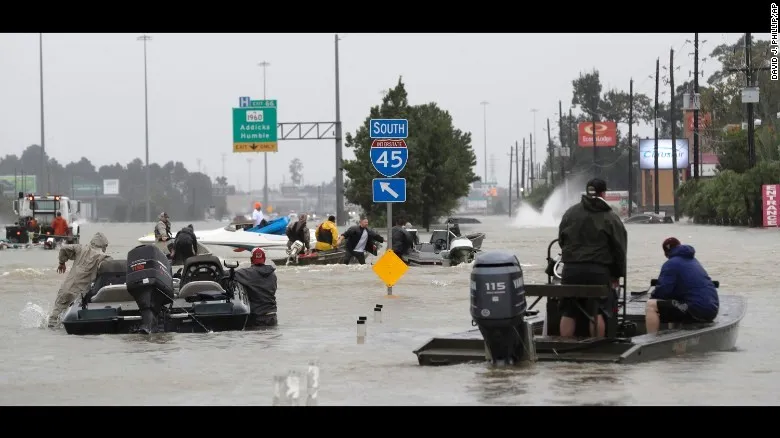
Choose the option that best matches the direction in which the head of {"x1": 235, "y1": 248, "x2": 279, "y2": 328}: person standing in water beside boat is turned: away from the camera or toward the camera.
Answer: away from the camera

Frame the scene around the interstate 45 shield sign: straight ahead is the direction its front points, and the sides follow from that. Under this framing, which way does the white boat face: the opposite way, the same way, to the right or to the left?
to the right

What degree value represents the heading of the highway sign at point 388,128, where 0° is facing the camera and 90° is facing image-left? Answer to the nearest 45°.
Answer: approximately 0°

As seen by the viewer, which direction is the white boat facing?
to the viewer's left

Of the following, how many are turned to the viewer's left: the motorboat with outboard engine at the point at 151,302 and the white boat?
1

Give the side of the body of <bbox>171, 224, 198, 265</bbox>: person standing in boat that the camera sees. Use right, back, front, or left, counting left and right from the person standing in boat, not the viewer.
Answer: back

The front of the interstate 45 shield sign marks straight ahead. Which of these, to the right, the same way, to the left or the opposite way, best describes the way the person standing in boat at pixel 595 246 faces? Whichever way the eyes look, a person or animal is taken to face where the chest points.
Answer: the opposite way

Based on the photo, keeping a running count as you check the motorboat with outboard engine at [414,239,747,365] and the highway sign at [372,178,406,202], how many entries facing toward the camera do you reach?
1

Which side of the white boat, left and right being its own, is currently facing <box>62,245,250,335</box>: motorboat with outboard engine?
left

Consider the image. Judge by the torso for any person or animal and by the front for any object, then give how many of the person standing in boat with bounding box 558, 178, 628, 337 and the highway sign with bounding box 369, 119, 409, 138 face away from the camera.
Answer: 1
